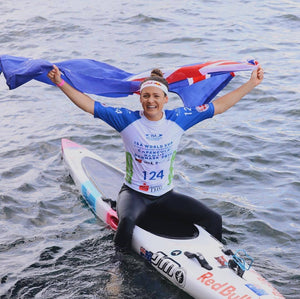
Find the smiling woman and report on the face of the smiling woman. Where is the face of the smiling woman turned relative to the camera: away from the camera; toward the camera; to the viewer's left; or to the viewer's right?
toward the camera

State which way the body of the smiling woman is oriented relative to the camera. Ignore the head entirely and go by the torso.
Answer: toward the camera
